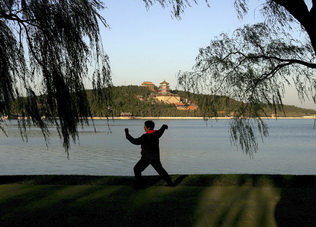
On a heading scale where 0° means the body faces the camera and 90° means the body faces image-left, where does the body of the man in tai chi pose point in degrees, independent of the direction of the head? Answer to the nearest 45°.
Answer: approximately 135°
